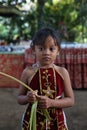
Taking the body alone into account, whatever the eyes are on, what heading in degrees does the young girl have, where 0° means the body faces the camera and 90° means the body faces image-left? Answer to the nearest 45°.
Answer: approximately 0°
